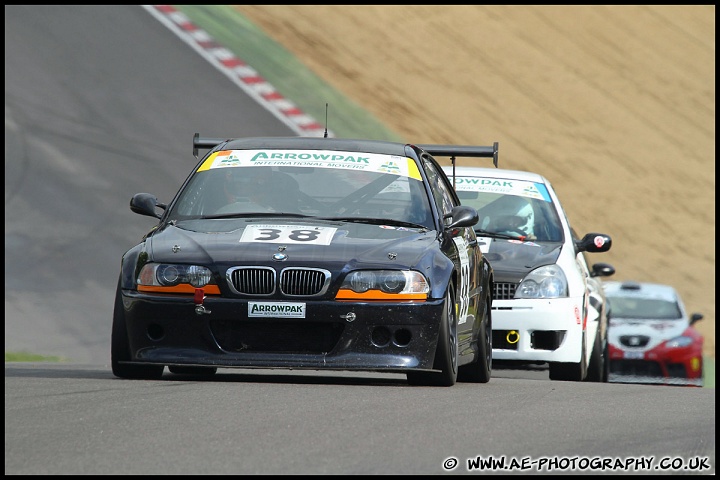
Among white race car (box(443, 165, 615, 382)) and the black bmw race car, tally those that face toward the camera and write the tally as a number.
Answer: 2

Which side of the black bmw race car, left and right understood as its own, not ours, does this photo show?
front

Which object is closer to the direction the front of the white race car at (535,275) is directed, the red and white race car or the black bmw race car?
the black bmw race car

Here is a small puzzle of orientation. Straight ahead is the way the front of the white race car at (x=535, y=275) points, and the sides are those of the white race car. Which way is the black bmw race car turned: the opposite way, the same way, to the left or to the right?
the same way

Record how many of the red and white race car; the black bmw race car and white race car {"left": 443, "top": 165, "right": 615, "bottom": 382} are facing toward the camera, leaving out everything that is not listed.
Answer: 3

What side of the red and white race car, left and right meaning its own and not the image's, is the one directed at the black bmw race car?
front

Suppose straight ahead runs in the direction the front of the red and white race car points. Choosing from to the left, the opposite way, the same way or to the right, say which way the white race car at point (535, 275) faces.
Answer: the same way

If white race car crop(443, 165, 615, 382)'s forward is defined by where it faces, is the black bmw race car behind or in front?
in front

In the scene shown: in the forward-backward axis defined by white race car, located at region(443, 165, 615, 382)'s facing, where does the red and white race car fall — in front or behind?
behind

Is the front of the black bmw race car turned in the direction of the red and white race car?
no
